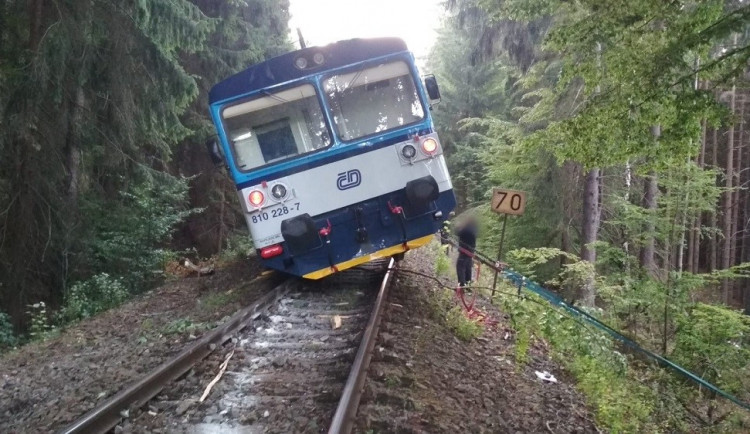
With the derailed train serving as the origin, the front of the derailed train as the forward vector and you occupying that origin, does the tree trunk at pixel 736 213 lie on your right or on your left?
on your left

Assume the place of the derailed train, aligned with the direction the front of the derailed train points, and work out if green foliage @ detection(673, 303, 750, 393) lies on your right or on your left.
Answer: on your left

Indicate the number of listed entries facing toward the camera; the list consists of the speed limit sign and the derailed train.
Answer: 2

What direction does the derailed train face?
toward the camera

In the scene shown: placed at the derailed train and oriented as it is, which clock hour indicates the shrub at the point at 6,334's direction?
The shrub is roughly at 1 o'clock from the derailed train.

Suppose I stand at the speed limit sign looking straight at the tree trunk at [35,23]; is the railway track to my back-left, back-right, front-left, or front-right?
front-left

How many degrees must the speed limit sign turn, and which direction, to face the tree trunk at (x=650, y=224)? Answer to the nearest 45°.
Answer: approximately 135° to its left

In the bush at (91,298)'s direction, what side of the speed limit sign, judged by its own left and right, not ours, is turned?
right
